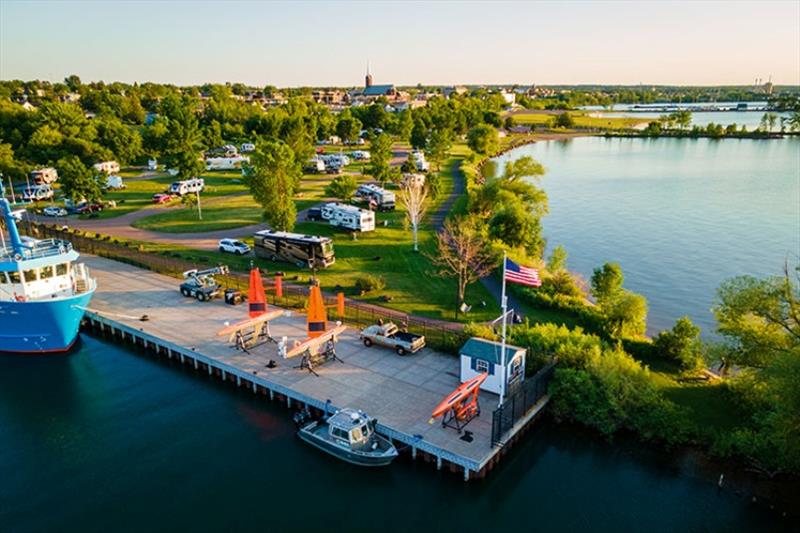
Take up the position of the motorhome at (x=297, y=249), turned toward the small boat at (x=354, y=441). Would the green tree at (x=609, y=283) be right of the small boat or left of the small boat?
left

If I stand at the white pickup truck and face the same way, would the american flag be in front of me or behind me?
behind

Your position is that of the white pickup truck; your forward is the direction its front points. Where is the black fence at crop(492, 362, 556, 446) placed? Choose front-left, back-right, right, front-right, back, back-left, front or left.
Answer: back

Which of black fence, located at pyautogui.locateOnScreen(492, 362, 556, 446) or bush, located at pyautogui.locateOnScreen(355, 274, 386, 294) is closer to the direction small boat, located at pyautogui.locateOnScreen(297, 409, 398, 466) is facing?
the black fence

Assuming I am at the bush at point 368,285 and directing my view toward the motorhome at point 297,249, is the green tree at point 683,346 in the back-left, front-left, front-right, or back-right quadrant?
back-right

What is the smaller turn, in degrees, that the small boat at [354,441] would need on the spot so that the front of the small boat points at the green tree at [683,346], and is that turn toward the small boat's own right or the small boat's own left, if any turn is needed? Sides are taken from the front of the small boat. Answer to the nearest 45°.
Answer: approximately 45° to the small boat's own left

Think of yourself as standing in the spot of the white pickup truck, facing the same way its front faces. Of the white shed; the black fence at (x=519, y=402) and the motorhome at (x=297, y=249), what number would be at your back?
2
